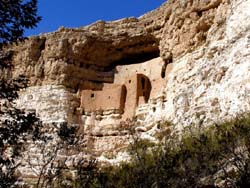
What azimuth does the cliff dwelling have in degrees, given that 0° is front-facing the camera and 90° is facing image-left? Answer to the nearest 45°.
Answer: approximately 0°
